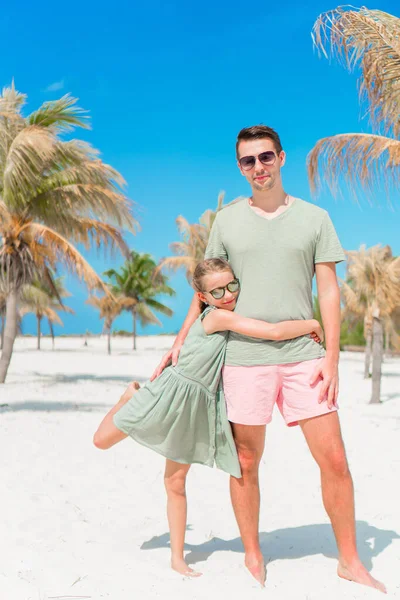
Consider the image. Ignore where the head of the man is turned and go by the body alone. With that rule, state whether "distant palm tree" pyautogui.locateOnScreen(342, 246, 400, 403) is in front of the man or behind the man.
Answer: behind

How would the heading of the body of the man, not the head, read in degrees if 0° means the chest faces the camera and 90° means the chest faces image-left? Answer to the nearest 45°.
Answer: approximately 0°

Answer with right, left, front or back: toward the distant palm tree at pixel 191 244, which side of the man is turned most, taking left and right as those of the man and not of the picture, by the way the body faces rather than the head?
back

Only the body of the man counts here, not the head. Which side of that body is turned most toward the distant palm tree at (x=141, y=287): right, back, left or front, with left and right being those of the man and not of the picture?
back

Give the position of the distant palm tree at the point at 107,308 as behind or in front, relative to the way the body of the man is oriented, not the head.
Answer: behind

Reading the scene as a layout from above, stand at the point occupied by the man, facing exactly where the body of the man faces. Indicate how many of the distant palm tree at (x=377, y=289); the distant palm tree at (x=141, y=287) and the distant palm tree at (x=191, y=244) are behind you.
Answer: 3

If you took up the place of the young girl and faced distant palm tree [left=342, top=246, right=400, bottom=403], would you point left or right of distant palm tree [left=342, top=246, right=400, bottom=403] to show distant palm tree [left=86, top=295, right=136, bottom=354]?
left

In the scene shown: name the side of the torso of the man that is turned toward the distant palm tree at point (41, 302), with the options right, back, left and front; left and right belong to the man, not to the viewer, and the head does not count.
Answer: back
